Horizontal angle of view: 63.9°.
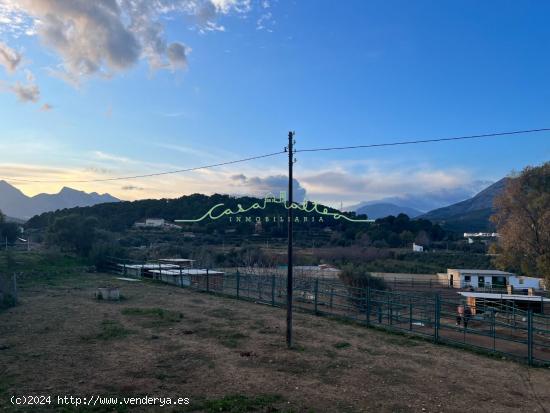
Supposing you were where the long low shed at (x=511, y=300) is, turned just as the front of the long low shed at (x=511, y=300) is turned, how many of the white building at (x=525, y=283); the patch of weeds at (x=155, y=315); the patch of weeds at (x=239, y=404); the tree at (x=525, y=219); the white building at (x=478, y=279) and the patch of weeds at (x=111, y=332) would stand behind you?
3

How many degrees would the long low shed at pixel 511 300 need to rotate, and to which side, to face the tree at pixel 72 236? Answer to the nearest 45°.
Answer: approximately 90° to its right

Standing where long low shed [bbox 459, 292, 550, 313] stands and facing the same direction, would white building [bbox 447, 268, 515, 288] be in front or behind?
behind

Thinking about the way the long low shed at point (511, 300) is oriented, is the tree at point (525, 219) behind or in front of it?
behind

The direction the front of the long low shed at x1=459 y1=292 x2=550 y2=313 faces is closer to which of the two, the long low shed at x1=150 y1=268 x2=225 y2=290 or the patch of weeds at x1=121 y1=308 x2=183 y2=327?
the patch of weeds

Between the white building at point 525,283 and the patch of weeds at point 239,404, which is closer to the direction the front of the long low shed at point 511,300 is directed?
the patch of weeds

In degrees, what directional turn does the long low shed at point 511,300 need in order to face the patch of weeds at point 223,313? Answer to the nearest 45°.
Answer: approximately 45° to its right

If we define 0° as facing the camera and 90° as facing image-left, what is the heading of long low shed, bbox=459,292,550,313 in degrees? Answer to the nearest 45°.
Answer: approximately 0°

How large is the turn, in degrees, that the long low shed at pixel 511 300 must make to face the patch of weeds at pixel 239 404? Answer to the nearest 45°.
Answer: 0° — it already faces it
